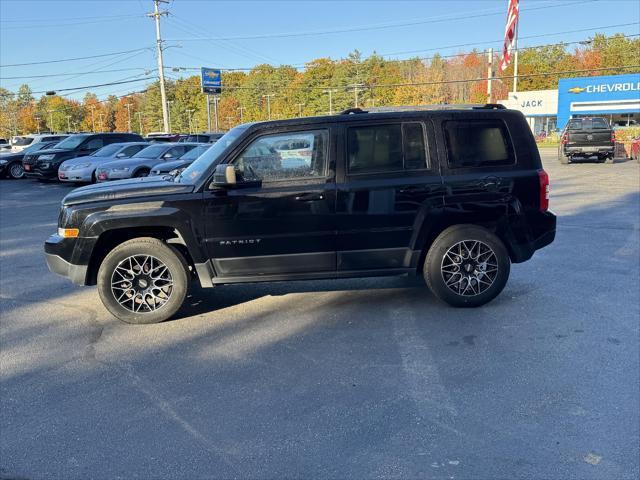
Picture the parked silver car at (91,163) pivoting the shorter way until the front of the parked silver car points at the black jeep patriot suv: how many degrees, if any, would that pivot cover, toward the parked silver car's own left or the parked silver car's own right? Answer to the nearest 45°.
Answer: approximately 45° to the parked silver car's own left

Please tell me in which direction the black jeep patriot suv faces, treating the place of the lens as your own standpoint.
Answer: facing to the left of the viewer

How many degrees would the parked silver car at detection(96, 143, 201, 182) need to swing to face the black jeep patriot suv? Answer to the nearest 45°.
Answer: approximately 45° to its left

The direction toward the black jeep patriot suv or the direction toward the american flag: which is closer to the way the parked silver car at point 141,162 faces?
the black jeep patriot suv

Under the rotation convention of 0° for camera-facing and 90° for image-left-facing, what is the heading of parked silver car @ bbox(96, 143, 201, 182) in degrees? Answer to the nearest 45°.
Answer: approximately 45°

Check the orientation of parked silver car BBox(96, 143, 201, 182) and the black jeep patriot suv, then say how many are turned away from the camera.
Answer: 0

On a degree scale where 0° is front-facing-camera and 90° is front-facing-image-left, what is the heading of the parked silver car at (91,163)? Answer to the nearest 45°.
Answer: approximately 45°

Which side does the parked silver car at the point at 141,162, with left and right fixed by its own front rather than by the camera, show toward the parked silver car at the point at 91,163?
right

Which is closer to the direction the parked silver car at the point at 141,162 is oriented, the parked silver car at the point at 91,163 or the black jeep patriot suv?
the black jeep patriot suv

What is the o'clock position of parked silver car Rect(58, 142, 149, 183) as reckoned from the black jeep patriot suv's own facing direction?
The parked silver car is roughly at 2 o'clock from the black jeep patriot suv.

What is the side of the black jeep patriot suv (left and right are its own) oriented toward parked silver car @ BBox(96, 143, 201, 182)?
right
